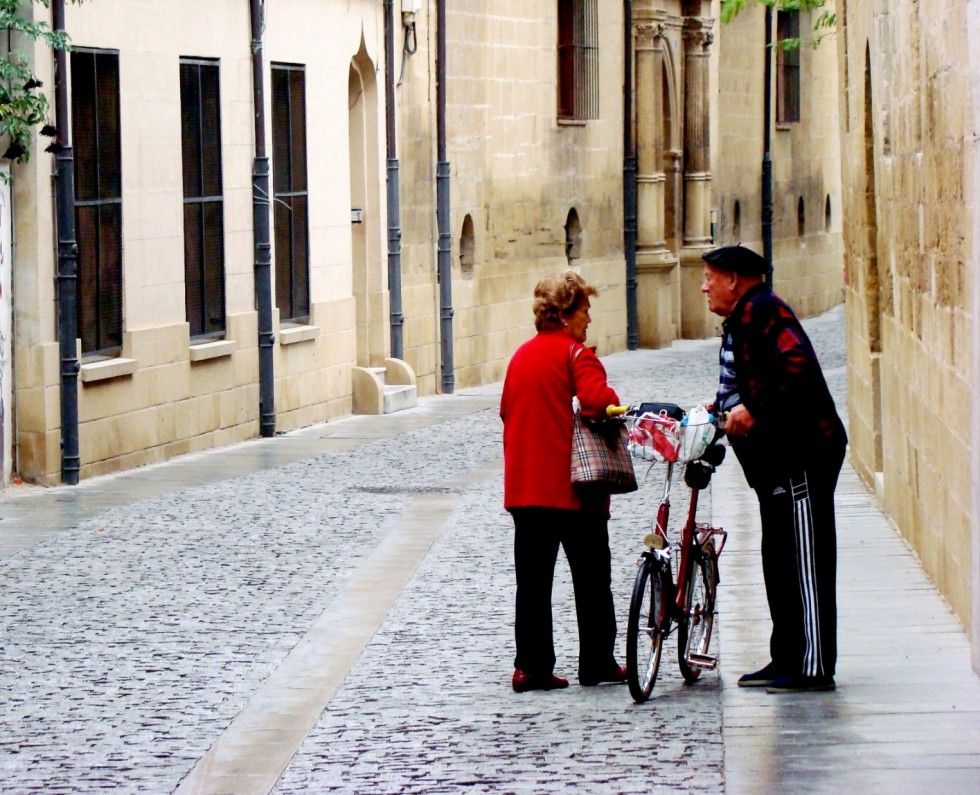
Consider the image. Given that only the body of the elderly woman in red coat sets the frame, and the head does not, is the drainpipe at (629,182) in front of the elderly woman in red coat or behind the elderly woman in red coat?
in front

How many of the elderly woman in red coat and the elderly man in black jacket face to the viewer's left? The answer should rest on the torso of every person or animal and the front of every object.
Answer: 1

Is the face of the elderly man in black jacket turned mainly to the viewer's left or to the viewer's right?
to the viewer's left

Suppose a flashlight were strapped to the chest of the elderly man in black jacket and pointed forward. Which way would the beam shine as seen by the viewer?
to the viewer's left

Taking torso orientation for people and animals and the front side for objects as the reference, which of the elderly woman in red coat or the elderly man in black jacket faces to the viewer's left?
the elderly man in black jacket

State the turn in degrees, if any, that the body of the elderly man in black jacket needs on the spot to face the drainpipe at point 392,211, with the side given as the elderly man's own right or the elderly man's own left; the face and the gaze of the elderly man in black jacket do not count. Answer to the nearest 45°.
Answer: approximately 90° to the elderly man's own right

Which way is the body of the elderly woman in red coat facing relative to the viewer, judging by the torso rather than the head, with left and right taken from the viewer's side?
facing away from the viewer and to the right of the viewer
